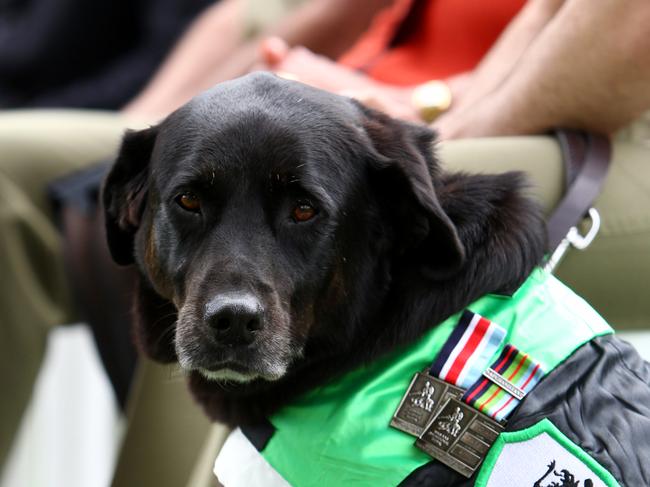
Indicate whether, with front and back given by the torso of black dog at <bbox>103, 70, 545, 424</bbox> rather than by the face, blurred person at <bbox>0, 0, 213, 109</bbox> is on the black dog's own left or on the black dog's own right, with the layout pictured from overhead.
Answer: on the black dog's own right

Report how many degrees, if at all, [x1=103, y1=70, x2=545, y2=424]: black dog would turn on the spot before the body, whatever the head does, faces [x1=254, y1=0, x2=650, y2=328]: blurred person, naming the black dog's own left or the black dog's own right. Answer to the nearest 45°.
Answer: approximately 180°

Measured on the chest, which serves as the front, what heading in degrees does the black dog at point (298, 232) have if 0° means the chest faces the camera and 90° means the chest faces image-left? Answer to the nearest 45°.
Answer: approximately 45°
